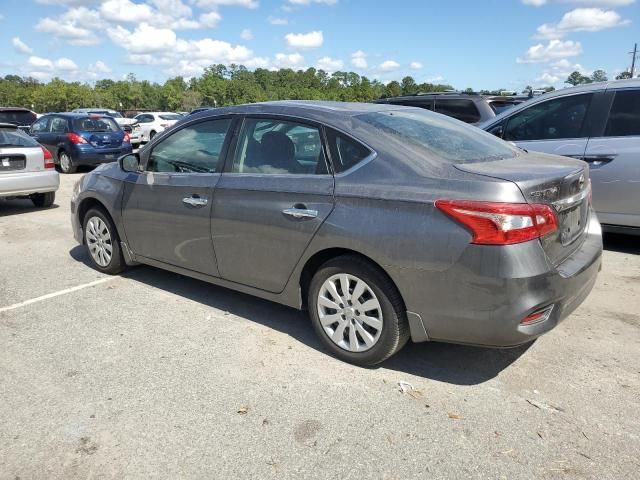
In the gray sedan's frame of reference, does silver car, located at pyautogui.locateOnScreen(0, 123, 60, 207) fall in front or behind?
in front

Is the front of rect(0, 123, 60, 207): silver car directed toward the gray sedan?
no

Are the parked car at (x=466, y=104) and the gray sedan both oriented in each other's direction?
no

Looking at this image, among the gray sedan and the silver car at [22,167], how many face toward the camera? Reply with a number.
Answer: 0

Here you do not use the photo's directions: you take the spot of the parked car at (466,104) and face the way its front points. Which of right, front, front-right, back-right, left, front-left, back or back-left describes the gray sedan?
back-left

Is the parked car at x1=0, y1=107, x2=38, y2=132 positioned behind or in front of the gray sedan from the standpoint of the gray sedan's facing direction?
in front

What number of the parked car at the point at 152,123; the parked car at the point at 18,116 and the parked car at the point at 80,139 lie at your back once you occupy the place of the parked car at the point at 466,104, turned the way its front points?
0

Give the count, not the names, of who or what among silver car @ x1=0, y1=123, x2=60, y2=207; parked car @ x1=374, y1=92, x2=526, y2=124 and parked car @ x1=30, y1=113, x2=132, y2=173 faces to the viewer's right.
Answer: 0

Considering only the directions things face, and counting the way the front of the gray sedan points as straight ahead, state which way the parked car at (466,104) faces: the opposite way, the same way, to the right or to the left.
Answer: the same way

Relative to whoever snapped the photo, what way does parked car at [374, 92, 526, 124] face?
facing away from the viewer and to the left of the viewer

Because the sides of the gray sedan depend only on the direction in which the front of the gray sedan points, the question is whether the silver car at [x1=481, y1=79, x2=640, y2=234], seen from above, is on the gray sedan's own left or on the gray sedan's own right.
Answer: on the gray sedan's own right

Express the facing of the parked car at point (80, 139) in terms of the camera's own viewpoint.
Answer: facing away from the viewer and to the left of the viewer

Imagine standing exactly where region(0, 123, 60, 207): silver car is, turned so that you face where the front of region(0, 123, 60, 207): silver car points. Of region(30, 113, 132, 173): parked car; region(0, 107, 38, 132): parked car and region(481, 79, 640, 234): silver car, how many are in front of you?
2

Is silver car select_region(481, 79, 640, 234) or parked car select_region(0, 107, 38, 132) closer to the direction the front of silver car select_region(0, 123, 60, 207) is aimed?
the parked car

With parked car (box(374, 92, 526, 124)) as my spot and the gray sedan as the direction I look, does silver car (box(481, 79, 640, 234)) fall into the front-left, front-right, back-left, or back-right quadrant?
front-left

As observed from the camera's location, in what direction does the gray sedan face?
facing away from the viewer and to the left of the viewer

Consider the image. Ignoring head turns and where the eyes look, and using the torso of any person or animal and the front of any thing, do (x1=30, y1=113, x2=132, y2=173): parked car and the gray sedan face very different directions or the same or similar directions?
same or similar directions

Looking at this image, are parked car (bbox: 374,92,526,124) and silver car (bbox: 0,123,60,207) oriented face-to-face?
no

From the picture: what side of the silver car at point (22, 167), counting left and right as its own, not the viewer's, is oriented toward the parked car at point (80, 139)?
front

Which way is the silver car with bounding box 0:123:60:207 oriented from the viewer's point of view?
away from the camera

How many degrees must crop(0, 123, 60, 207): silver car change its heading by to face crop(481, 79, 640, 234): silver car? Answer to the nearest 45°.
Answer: approximately 135° to its right
